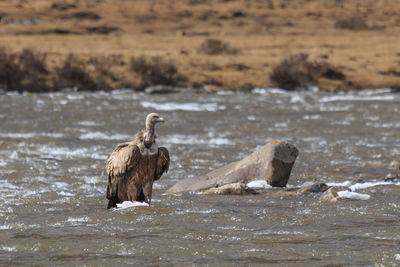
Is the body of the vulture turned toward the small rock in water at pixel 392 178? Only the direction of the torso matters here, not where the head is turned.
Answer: no
